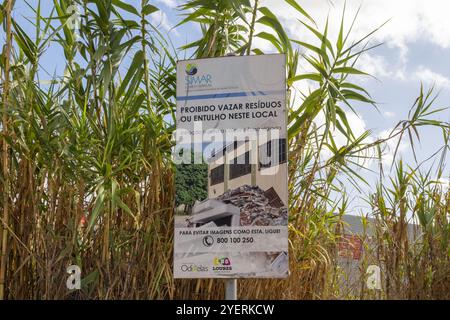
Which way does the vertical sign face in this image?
toward the camera
